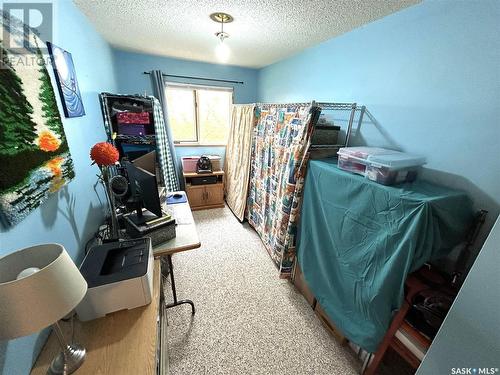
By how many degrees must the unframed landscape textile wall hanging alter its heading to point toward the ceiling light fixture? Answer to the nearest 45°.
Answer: approximately 90° to its left

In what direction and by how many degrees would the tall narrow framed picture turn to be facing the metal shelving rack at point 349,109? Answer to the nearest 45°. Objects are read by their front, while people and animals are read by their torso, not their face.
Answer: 0° — it already faces it

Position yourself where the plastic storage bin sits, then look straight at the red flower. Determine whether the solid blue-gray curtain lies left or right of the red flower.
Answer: right

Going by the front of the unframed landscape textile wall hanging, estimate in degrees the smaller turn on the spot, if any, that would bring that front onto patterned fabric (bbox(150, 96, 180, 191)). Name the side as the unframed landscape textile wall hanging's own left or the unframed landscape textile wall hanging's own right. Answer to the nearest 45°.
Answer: approximately 90° to the unframed landscape textile wall hanging's own left

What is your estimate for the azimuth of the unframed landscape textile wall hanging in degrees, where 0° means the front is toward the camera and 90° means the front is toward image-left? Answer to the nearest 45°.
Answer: approximately 315°

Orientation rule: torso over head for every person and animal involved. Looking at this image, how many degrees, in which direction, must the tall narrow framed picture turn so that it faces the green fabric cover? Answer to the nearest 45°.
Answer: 0° — it already faces it

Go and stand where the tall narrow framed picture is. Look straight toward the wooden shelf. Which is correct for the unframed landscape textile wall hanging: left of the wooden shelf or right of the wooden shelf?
right
